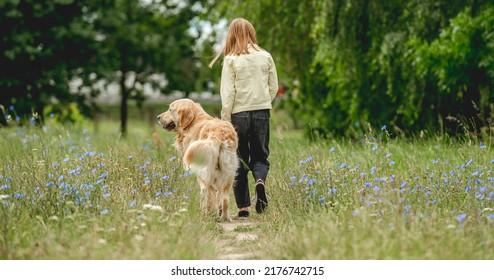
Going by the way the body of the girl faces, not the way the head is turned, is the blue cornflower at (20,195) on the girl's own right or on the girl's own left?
on the girl's own left

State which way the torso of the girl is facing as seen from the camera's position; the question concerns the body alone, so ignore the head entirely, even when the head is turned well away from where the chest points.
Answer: away from the camera

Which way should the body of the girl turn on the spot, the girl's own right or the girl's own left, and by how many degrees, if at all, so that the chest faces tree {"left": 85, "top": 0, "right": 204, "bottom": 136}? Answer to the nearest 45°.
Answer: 0° — they already face it

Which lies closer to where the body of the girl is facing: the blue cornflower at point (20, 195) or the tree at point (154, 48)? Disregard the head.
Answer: the tree

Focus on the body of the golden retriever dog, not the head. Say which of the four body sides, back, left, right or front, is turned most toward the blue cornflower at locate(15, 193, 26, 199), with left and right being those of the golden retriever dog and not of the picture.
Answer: left

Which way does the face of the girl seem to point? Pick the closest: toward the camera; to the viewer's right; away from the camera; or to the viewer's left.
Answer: away from the camera

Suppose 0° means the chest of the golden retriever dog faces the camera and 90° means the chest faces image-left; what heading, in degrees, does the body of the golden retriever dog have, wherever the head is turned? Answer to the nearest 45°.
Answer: approximately 135°

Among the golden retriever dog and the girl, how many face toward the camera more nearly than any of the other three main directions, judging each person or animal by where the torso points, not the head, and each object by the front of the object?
0

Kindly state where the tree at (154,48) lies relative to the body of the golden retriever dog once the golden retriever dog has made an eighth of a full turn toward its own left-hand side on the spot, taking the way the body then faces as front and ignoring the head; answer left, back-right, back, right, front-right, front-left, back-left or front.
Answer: right

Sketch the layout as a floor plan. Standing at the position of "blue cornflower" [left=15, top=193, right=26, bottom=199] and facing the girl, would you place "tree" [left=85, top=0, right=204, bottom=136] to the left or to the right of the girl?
left
